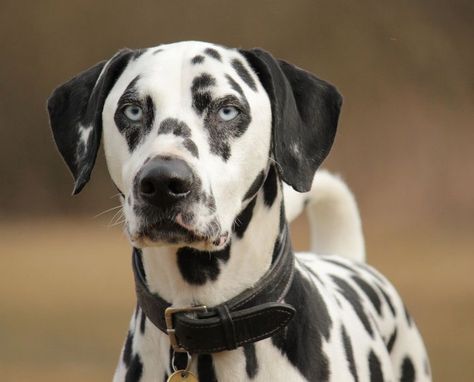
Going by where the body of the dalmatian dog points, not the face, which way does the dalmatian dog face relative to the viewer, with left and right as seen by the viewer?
facing the viewer and to the left of the viewer
